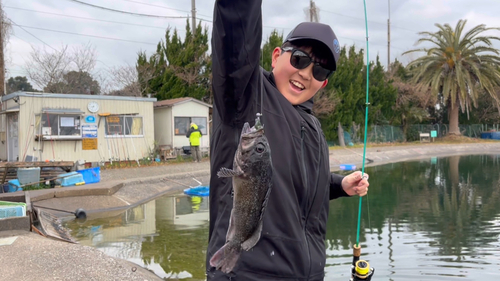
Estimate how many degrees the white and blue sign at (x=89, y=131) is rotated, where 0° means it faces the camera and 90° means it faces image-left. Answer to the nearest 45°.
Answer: approximately 0°

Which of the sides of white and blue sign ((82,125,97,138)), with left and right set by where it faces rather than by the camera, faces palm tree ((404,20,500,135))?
left

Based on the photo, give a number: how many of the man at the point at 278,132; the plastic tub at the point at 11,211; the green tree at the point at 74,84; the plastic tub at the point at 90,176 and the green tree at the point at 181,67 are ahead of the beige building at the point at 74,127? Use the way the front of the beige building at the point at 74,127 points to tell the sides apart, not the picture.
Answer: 3

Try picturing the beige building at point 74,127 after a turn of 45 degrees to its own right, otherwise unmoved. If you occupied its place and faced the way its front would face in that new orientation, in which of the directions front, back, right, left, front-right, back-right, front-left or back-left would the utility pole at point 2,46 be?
right

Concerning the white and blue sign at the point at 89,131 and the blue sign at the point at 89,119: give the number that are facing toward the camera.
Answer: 2

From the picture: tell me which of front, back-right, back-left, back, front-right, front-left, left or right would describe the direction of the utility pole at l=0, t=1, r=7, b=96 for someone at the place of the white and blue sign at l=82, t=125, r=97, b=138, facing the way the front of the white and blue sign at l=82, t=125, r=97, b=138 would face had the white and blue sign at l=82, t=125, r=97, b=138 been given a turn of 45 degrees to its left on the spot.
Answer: back

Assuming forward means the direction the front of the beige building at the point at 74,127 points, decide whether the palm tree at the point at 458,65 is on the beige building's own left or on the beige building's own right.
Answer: on the beige building's own left
